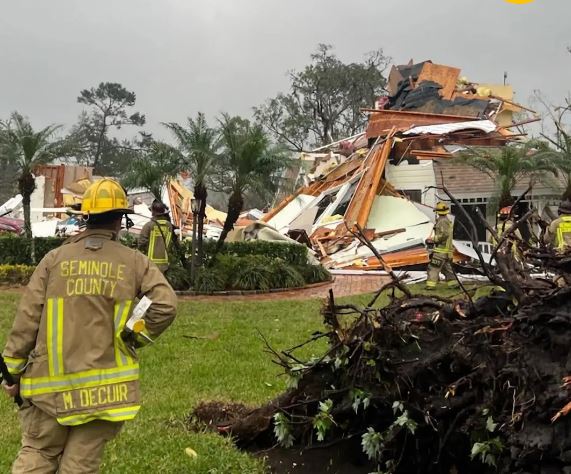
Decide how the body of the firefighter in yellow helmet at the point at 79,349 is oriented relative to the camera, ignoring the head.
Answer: away from the camera

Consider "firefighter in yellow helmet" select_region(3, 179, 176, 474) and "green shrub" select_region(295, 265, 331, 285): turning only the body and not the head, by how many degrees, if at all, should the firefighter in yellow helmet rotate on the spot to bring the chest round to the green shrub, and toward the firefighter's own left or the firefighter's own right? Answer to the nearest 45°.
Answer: approximately 45° to the firefighter's own right

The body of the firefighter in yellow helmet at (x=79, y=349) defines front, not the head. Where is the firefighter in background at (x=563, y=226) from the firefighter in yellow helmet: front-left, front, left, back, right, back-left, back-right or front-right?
front-right

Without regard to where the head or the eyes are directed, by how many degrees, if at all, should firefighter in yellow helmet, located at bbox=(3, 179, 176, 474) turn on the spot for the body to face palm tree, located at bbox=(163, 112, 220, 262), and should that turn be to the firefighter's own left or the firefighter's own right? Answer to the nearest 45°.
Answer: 0° — they already face it

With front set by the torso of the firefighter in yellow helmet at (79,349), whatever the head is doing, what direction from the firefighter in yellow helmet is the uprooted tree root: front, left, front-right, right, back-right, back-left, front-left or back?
right

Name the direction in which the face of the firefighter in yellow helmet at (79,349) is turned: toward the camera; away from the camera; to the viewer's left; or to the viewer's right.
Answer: away from the camera
